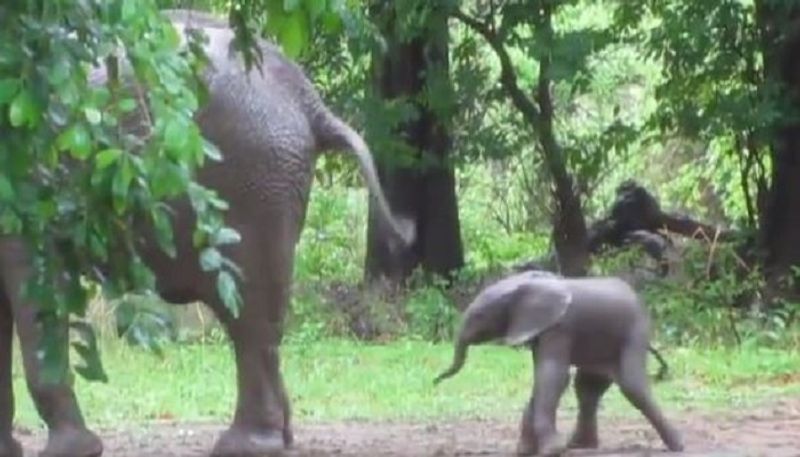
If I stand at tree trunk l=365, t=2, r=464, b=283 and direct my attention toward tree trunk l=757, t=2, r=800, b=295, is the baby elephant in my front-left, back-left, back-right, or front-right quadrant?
front-right

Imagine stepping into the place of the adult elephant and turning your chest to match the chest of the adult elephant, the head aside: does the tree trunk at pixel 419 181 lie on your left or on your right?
on your right

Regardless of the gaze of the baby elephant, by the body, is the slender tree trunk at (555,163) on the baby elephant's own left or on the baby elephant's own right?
on the baby elephant's own right

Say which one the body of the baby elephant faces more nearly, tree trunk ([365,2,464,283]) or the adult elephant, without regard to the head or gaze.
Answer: the adult elephant

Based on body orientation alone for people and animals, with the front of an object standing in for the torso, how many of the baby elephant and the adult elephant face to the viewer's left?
2

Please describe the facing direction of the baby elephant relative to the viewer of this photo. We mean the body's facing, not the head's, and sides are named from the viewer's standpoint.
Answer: facing to the left of the viewer

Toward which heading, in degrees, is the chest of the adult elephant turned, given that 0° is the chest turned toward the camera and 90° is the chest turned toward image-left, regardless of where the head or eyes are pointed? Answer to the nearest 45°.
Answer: approximately 90°

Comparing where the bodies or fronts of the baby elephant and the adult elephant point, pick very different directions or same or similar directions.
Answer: same or similar directions
